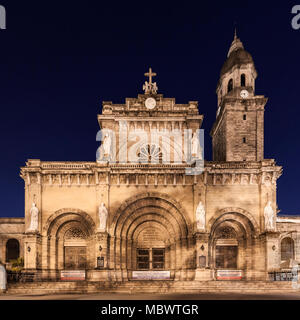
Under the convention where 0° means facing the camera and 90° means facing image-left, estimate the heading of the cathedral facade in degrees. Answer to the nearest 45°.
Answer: approximately 0°
